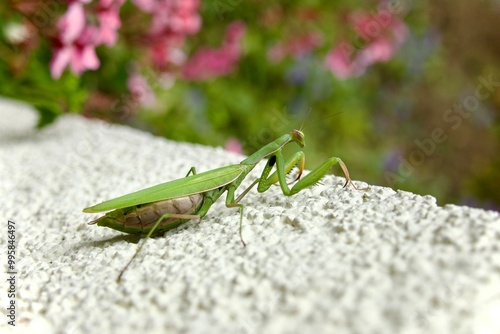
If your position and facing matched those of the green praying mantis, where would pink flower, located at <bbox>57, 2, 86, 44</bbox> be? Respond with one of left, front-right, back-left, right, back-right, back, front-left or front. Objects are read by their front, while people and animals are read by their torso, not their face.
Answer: back-left

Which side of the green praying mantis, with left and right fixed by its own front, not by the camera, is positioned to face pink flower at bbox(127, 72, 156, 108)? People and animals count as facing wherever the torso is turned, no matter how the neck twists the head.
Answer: left

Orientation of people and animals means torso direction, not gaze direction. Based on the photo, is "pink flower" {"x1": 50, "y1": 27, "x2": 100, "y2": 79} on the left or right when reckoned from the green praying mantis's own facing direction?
on its left

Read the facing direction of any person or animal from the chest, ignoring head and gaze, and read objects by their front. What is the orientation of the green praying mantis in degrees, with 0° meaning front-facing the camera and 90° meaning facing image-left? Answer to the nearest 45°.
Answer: approximately 270°
